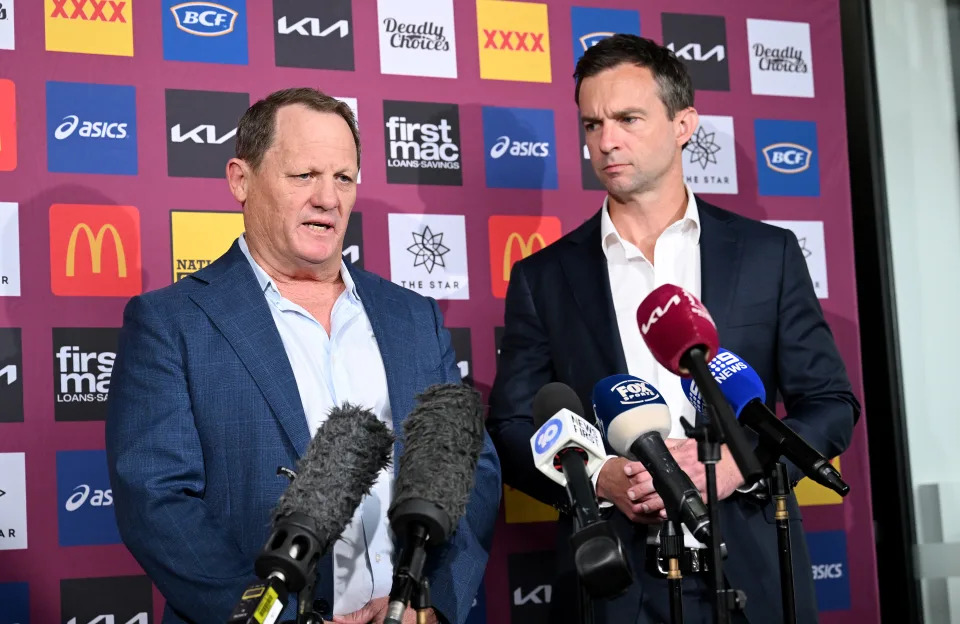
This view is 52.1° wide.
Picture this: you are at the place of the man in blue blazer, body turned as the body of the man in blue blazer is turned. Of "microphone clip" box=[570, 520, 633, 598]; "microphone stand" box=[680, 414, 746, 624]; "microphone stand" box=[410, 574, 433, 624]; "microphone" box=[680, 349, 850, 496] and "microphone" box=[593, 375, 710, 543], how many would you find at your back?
0

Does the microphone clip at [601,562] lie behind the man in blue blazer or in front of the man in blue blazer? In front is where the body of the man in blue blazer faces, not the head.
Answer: in front

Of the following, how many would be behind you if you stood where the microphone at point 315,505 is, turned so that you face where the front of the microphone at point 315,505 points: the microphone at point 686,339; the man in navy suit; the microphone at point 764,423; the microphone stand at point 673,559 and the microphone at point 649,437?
0

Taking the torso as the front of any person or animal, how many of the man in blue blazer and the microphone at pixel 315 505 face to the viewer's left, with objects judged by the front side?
0

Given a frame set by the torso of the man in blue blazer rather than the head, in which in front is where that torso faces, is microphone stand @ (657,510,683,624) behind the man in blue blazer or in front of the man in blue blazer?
in front

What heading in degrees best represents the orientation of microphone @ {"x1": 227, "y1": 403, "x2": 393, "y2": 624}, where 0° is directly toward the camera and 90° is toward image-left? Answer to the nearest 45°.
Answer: approximately 225°

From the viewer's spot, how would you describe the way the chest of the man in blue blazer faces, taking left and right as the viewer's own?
facing the viewer and to the right of the viewer

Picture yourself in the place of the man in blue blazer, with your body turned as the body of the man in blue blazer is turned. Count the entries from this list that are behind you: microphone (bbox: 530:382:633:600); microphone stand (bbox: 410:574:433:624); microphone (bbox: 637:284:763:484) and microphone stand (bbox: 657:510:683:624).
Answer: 0

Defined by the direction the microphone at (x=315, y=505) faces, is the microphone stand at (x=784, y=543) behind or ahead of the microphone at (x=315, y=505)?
ahead

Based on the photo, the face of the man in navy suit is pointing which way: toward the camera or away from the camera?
toward the camera

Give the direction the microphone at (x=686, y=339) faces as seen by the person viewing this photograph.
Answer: facing away from the viewer and to the left of the viewer

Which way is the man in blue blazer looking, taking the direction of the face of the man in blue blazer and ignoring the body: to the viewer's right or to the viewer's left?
to the viewer's right

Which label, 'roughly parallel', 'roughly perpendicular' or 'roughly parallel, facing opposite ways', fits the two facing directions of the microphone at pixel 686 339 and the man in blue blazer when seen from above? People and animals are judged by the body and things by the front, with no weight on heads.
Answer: roughly parallel, facing opposite ways

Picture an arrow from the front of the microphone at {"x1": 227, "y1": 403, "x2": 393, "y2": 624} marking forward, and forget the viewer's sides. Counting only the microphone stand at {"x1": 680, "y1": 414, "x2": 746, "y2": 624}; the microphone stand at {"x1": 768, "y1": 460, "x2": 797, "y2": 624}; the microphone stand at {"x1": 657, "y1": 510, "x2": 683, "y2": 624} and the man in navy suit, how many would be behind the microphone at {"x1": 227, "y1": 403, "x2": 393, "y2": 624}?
0
